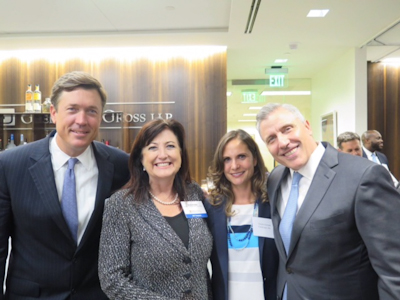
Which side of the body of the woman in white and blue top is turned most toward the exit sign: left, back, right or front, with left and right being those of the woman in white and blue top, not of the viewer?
back

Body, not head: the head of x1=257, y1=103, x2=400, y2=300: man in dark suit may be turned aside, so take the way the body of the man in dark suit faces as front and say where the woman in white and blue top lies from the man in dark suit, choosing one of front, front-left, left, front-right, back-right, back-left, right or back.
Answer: right

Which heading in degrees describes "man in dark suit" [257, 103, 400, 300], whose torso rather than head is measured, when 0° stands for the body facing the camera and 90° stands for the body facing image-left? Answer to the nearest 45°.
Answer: approximately 45°

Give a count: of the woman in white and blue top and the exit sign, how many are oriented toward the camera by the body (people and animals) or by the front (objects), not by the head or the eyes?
2

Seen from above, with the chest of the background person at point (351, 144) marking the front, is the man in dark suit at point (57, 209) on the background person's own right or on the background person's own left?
on the background person's own right

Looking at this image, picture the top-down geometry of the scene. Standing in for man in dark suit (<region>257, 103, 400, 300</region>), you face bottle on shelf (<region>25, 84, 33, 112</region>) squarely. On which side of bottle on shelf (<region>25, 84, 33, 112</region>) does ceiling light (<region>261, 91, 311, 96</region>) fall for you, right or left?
right

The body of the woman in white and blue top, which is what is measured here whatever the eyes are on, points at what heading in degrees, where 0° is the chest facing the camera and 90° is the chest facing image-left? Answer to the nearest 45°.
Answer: approximately 0°

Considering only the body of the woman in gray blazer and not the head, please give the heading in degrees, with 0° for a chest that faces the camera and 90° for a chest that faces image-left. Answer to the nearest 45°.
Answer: approximately 315°
